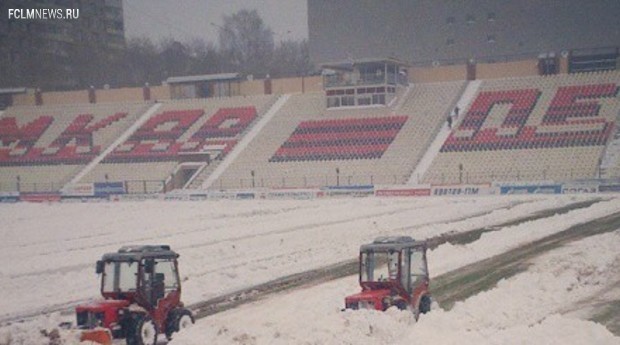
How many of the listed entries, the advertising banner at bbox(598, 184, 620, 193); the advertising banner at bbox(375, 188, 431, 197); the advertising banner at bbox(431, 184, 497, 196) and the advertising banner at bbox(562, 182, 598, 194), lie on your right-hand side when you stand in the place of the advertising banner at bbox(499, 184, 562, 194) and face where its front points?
2

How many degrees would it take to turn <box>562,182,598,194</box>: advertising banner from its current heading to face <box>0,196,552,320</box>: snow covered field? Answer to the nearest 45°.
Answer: approximately 45° to its right

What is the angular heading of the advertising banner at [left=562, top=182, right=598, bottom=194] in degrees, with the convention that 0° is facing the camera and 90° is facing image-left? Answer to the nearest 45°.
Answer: approximately 0°

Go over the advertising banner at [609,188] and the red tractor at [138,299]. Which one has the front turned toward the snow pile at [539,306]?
the advertising banner

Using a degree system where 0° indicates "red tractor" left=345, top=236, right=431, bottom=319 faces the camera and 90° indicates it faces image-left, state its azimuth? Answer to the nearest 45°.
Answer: approximately 45°

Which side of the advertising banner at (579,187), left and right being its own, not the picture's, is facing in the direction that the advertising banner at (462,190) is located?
right

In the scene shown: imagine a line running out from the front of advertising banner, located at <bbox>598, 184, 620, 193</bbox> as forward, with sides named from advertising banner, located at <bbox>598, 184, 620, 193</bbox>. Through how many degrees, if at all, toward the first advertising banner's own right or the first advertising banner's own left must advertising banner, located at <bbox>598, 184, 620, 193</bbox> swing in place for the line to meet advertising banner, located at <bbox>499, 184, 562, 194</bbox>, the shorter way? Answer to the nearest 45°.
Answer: approximately 90° to the first advertising banner's own right

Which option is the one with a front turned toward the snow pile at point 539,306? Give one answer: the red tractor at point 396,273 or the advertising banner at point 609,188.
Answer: the advertising banner
